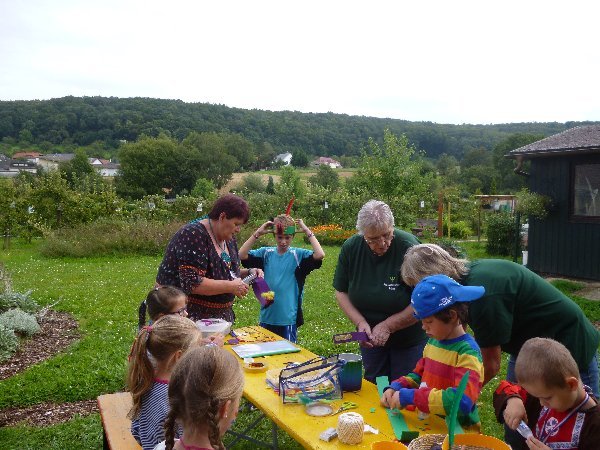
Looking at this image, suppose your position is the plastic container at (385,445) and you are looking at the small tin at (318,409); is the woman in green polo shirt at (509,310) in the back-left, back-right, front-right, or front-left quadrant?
front-right

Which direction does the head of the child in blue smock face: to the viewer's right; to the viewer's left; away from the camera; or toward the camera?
toward the camera

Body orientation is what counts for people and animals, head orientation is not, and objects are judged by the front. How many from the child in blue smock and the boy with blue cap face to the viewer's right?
0

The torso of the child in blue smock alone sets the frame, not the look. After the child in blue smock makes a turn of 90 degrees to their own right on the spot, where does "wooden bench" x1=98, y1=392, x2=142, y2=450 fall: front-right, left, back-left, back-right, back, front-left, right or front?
front-left

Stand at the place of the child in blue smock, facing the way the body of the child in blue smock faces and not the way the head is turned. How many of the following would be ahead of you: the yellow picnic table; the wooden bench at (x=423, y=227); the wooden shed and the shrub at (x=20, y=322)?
1

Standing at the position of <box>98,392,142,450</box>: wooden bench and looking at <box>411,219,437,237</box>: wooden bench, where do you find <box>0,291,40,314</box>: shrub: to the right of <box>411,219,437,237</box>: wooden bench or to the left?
left

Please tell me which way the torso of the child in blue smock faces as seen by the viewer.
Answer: toward the camera

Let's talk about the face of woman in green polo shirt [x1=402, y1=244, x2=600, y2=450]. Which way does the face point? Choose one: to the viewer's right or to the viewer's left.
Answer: to the viewer's left
